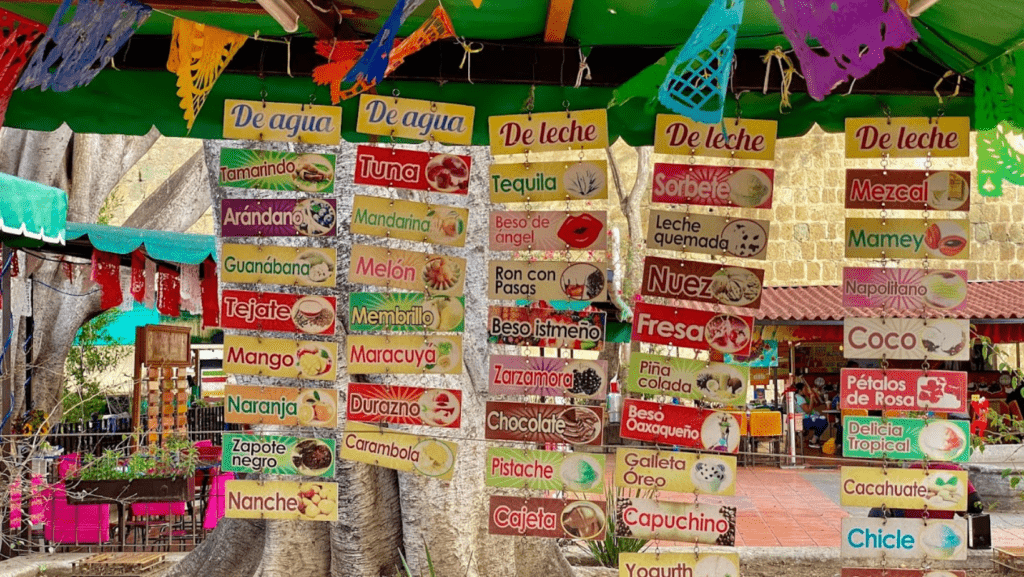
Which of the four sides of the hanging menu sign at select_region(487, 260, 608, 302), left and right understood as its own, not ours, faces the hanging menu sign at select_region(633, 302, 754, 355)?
left

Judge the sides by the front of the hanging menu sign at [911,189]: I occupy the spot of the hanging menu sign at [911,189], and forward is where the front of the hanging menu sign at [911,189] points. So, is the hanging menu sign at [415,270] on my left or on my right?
on my right

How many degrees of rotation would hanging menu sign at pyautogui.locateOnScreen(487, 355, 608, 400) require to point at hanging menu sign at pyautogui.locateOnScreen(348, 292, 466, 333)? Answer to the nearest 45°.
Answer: approximately 90° to its right

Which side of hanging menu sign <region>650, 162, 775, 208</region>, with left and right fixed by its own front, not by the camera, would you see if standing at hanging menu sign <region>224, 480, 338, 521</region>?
right

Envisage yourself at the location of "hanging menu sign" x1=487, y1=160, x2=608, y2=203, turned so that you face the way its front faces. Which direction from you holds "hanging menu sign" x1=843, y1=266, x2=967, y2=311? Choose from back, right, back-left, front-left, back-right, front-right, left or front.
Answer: left
